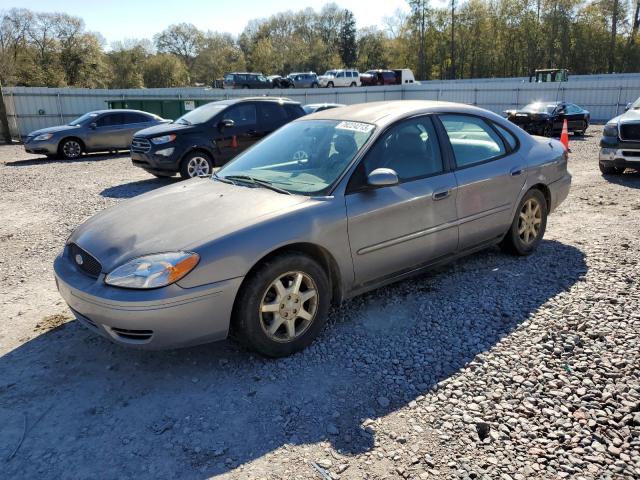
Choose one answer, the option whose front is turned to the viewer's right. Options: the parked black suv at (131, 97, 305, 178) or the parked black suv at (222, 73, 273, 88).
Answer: the parked black suv at (222, 73, 273, 88)

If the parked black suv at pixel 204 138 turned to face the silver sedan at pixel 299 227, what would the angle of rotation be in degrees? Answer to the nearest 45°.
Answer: approximately 45° to its left

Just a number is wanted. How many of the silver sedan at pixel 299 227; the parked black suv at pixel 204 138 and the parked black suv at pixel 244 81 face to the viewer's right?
1

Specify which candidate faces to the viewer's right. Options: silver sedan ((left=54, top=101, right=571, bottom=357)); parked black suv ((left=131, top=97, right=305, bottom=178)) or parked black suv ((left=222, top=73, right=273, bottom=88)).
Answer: parked black suv ((left=222, top=73, right=273, bottom=88))

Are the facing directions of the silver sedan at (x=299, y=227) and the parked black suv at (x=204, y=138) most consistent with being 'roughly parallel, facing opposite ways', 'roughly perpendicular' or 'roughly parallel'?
roughly parallel

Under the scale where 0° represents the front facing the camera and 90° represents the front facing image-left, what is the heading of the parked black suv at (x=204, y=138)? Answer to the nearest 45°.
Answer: approximately 45°

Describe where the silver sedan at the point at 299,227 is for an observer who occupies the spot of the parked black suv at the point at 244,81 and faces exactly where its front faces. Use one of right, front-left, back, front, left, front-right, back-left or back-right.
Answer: right

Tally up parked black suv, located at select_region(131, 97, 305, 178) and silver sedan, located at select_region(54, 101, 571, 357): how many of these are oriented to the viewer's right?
0

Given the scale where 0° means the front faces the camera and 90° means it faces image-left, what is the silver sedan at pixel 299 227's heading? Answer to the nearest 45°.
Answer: approximately 45°

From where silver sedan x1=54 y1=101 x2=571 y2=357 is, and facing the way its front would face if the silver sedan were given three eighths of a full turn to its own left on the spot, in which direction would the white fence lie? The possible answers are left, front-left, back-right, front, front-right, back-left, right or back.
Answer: left

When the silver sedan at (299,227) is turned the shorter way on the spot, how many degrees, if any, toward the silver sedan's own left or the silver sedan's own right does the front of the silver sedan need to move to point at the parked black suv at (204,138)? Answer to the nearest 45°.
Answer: approximately 135° to the silver sedan's own right

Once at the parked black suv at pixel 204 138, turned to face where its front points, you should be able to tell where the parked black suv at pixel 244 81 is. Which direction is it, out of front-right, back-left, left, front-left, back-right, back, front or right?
back-right

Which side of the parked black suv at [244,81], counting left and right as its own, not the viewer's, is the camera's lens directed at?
right

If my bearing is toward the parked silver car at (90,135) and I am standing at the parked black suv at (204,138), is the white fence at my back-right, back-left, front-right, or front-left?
front-right
